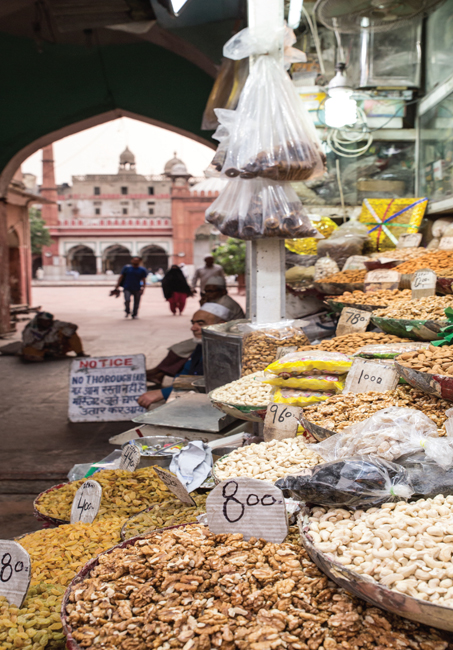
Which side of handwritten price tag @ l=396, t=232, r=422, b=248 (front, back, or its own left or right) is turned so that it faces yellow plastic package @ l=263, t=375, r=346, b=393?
front

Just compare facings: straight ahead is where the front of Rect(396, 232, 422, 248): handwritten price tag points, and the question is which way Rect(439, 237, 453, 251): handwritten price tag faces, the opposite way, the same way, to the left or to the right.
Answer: the same way

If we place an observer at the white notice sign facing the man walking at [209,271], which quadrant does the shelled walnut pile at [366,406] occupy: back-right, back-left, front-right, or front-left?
back-right

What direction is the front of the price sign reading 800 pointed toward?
toward the camera

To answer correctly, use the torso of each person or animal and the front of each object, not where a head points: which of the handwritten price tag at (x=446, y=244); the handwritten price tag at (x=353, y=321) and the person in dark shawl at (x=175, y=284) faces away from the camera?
the person in dark shawl

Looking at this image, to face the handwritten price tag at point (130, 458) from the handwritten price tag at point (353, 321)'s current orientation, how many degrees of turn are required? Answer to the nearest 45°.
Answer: approximately 45° to its right

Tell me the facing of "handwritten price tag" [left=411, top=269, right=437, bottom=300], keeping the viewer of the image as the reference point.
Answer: facing the viewer

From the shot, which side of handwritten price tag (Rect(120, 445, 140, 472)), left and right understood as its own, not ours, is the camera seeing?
front

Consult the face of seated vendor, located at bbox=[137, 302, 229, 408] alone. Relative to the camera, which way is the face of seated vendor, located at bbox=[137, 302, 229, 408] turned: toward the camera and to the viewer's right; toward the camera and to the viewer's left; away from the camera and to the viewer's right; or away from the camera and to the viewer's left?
toward the camera and to the viewer's left

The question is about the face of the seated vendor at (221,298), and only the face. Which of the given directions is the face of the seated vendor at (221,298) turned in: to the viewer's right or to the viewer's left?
to the viewer's left

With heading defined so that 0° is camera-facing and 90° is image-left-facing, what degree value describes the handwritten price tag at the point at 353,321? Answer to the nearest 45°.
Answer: approximately 0°

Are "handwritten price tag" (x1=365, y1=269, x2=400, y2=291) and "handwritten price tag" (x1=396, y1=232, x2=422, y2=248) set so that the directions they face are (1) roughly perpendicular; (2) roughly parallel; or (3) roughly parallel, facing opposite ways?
roughly parallel

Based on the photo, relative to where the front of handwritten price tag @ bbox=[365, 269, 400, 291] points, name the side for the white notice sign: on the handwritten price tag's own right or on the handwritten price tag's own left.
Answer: on the handwritten price tag's own right

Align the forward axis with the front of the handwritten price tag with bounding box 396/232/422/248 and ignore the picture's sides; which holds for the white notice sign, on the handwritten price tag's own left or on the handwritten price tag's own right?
on the handwritten price tag's own right

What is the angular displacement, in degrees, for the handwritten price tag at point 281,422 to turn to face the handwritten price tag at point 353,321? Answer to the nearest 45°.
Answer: approximately 180°

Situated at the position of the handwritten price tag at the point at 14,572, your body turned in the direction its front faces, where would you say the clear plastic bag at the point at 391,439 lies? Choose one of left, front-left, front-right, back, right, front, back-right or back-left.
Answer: left
